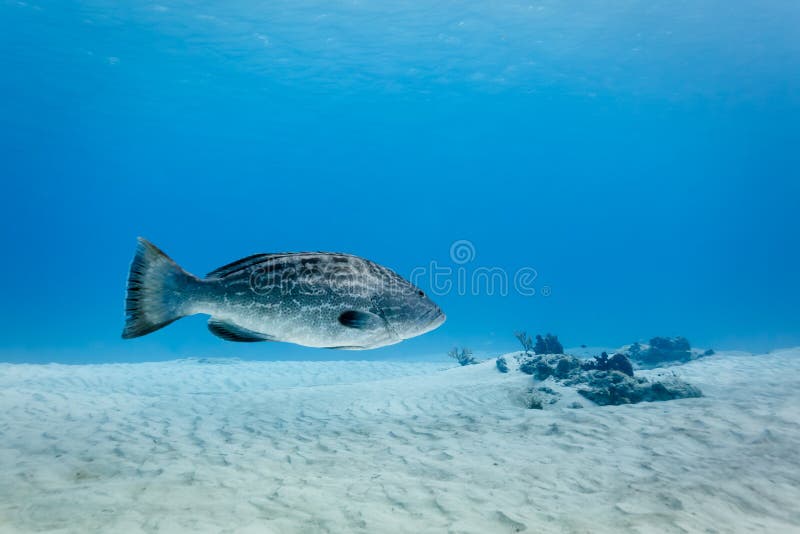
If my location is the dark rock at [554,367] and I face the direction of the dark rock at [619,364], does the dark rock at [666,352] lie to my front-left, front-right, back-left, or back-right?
front-left

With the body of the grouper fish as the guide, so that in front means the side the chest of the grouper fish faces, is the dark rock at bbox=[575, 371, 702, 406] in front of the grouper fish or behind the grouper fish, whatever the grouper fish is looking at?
in front

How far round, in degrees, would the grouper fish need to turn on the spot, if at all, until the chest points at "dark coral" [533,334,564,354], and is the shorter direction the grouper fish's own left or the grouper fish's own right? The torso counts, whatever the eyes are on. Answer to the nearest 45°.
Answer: approximately 45° to the grouper fish's own left

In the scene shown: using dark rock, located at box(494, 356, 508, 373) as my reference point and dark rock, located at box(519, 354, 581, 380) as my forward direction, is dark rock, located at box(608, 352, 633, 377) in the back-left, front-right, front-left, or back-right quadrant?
front-left

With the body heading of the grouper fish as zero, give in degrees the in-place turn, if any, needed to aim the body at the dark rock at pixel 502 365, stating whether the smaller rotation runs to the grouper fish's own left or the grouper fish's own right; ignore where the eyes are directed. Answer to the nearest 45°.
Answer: approximately 45° to the grouper fish's own left

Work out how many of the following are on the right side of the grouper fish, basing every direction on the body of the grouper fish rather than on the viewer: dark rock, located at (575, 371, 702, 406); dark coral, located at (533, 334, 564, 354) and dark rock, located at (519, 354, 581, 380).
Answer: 0

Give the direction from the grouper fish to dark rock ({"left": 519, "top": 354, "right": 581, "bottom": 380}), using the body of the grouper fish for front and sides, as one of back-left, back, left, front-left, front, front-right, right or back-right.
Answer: front-left

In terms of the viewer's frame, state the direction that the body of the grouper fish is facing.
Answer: to the viewer's right

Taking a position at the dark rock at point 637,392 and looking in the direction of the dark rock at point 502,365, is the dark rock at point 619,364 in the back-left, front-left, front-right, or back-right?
front-right

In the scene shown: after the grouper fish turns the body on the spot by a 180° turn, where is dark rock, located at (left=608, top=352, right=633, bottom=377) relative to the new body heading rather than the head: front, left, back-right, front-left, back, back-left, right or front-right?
back-right
